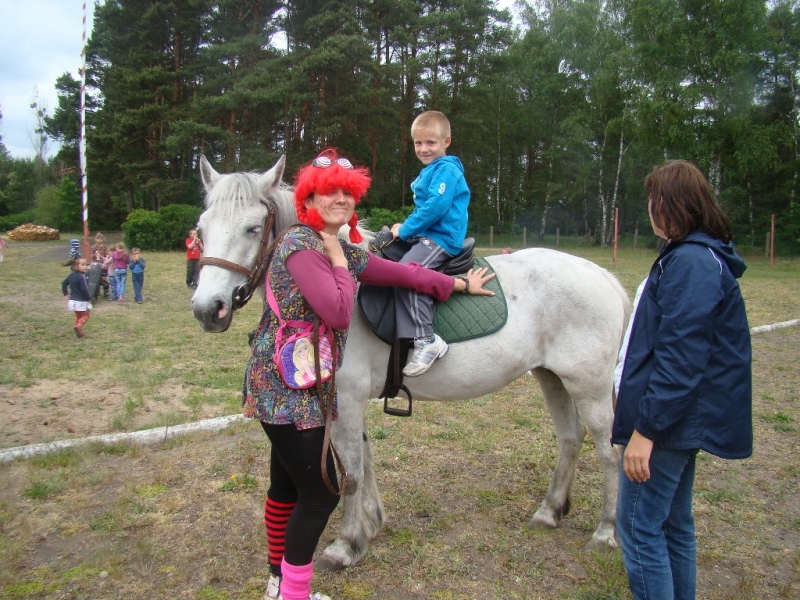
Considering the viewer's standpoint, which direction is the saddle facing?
facing to the left of the viewer

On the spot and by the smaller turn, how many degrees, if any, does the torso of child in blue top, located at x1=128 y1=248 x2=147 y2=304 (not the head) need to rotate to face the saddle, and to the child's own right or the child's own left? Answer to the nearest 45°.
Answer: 0° — they already face it

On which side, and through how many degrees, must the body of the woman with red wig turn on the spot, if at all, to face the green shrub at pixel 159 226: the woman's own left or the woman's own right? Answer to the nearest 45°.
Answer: approximately 135° to the woman's own left

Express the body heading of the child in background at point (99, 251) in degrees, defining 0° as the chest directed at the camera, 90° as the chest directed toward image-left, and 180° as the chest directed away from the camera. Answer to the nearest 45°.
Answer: approximately 0°

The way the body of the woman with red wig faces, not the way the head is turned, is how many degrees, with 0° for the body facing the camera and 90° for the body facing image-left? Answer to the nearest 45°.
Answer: approximately 315°

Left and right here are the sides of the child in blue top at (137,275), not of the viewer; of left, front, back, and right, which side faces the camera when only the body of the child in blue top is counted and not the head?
front

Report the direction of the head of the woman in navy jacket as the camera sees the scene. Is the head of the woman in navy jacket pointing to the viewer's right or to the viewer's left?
to the viewer's left

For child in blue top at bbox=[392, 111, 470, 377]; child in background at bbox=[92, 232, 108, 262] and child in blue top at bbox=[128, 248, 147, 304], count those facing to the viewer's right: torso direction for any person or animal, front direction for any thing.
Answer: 0

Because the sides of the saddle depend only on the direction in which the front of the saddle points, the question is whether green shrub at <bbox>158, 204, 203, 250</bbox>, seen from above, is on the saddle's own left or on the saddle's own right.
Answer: on the saddle's own right

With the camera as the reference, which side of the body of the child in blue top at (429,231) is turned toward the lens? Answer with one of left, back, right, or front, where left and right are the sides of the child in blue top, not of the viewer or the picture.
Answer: left
